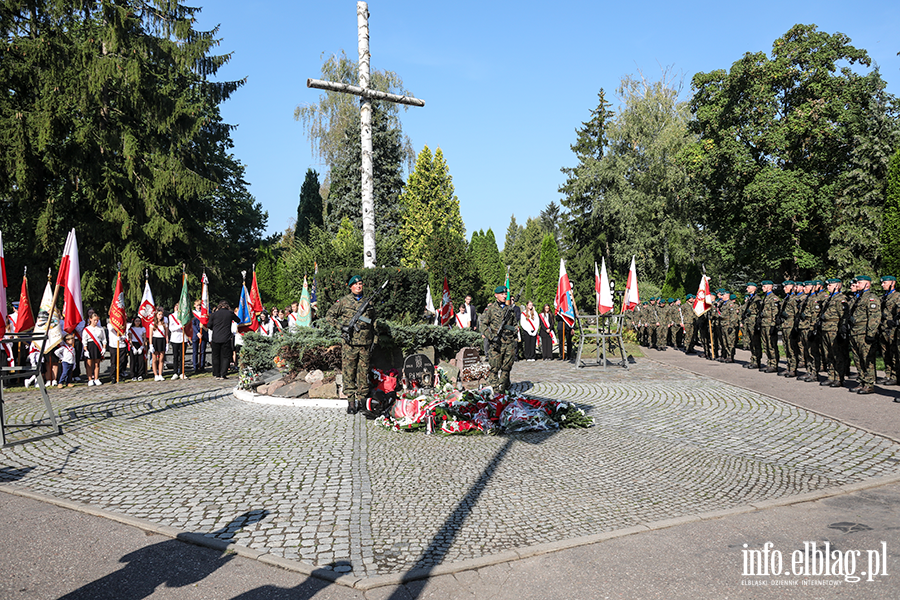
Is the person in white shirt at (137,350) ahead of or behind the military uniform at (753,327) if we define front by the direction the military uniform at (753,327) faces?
ahead

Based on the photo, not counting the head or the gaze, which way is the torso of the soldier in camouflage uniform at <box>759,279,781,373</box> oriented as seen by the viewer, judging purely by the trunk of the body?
to the viewer's left

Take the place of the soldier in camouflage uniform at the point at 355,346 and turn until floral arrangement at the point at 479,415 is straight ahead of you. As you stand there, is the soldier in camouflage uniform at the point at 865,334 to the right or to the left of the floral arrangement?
left

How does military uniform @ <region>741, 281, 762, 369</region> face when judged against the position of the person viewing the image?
facing to the left of the viewer

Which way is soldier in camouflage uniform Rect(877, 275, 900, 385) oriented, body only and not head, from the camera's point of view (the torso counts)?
to the viewer's left

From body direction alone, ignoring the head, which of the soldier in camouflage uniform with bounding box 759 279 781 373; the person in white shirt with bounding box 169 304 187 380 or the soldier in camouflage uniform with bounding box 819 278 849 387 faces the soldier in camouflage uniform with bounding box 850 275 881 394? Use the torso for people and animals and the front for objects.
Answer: the person in white shirt

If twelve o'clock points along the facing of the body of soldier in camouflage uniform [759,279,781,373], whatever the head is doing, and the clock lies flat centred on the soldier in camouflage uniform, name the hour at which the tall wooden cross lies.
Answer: The tall wooden cross is roughly at 11 o'clock from the soldier in camouflage uniform.

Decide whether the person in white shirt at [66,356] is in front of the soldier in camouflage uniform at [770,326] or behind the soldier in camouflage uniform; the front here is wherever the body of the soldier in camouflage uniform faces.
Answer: in front

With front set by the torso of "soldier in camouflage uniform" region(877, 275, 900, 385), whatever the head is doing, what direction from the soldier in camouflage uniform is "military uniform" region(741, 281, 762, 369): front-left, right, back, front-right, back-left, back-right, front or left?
front-right

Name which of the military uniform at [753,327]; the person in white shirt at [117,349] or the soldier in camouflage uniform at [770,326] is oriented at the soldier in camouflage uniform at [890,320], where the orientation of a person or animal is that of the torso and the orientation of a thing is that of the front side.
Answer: the person in white shirt

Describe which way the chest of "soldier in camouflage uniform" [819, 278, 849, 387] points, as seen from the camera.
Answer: to the viewer's left
